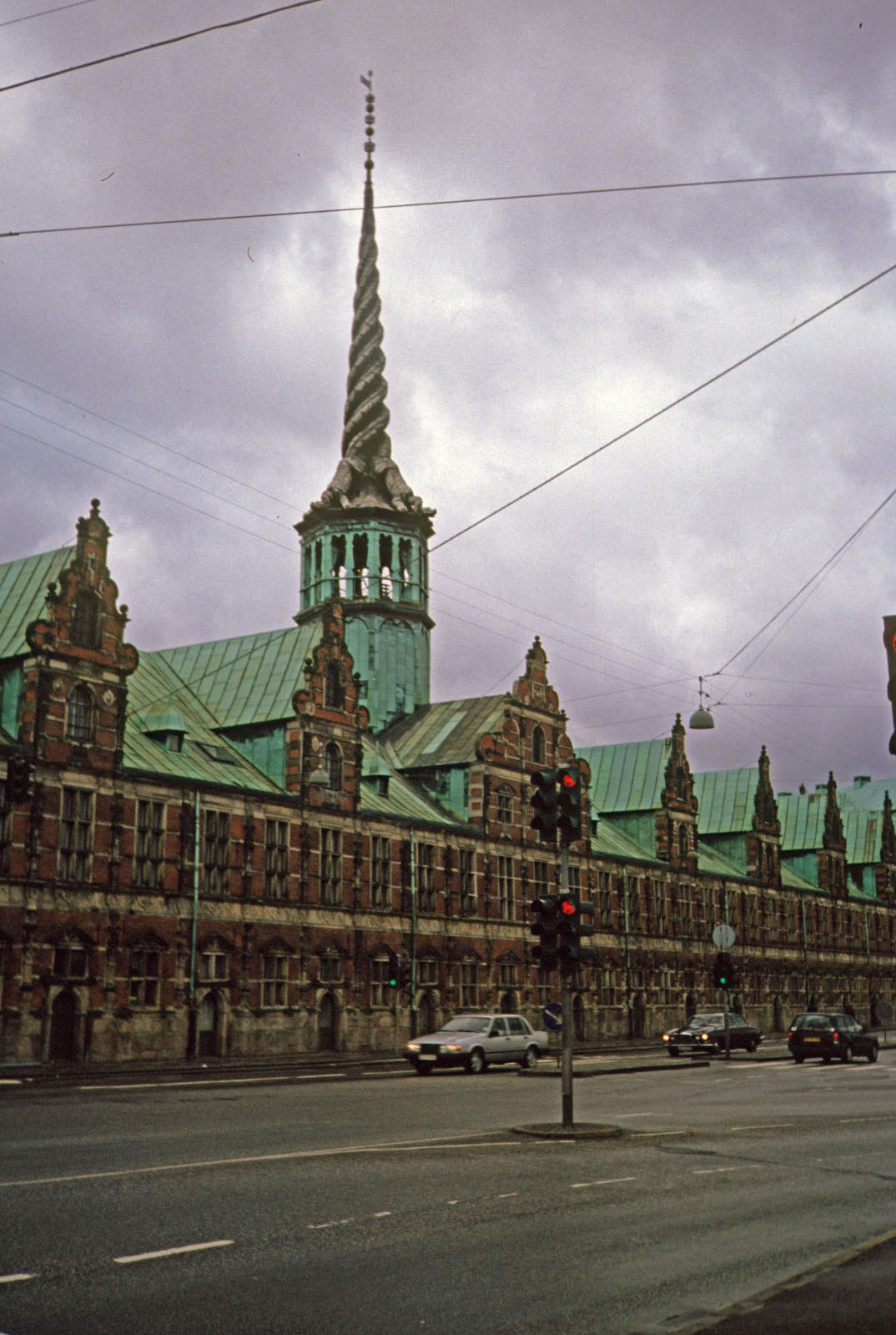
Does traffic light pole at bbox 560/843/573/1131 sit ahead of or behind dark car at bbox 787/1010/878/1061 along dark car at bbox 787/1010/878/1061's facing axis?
behind

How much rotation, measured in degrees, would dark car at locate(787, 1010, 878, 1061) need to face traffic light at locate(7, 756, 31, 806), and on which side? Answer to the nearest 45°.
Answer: approximately 180°

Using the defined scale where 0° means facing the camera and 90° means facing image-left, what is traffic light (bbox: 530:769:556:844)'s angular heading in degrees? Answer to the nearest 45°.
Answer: approximately 45°

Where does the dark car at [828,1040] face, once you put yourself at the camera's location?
facing away from the viewer and to the right of the viewer

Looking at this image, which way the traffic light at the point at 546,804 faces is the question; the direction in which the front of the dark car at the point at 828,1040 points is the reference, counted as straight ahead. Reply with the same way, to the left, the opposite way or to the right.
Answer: the opposite way
